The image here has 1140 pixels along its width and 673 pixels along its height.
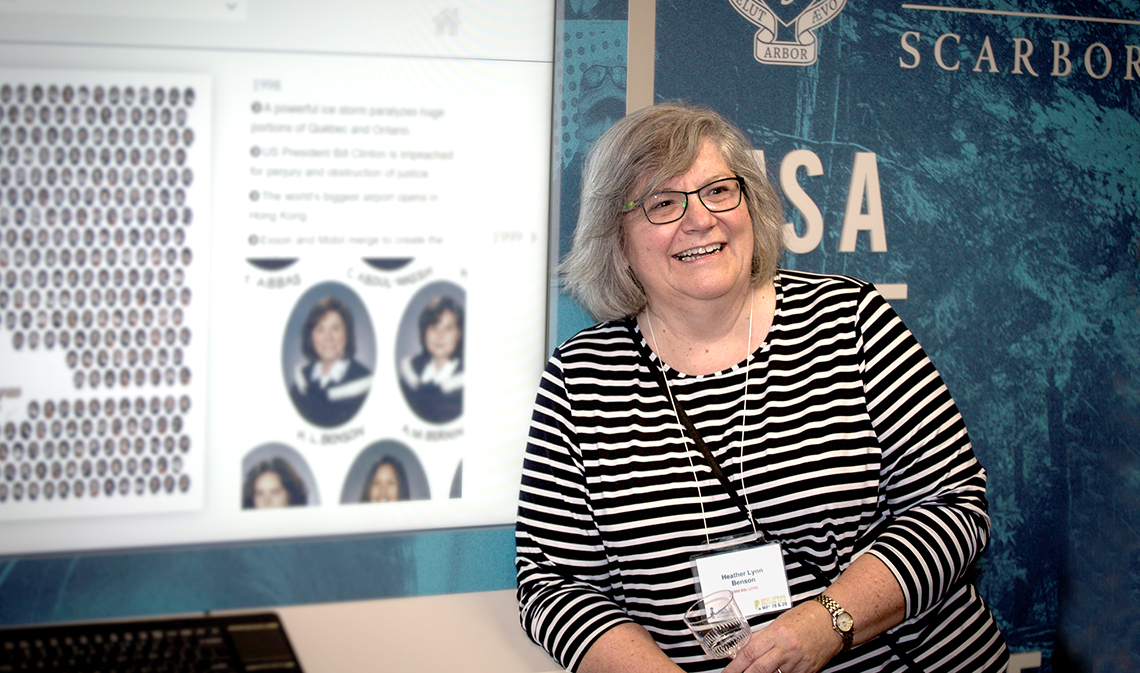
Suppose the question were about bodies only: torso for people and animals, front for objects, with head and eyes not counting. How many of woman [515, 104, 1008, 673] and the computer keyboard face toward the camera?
2

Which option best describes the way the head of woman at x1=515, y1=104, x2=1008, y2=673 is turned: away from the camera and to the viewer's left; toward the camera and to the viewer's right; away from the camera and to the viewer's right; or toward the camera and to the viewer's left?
toward the camera and to the viewer's right

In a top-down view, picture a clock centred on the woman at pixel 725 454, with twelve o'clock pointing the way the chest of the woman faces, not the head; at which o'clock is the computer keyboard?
The computer keyboard is roughly at 2 o'clock from the woman.

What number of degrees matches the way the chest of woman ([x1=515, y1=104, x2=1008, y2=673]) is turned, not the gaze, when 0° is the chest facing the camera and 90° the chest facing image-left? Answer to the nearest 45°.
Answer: approximately 0°

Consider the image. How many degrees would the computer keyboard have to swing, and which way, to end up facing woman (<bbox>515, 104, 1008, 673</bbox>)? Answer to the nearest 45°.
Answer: approximately 90° to its left
